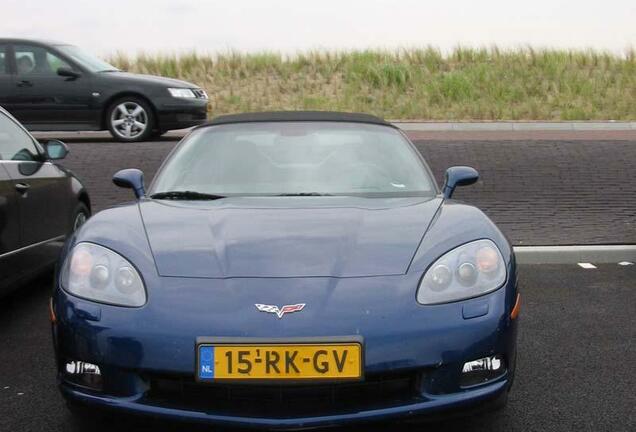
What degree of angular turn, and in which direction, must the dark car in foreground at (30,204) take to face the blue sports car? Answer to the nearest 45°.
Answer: approximately 135° to its right

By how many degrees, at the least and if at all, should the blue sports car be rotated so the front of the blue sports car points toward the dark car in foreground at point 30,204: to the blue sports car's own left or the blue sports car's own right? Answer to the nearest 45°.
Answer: approximately 135° to the blue sports car's own right

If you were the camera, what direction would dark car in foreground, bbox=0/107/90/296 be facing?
facing away from the viewer and to the right of the viewer

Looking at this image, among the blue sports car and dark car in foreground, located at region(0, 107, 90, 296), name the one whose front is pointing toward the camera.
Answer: the blue sports car

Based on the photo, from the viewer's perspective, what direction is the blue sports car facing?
toward the camera

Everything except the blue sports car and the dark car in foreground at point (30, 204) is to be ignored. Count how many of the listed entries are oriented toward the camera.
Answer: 1
